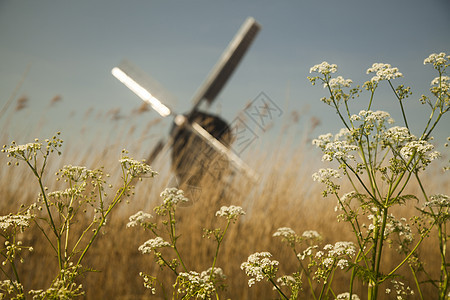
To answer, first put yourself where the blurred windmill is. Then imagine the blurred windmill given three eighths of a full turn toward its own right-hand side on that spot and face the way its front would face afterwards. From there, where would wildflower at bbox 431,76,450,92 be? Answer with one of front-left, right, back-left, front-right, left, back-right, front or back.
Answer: back

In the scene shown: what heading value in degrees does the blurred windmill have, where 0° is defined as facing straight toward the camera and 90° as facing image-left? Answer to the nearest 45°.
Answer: approximately 45°

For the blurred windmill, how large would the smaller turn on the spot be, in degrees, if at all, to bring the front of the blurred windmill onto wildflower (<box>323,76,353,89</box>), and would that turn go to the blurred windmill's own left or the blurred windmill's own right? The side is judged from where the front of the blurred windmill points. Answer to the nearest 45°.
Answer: approximately 45° to the blurred windmill's own left

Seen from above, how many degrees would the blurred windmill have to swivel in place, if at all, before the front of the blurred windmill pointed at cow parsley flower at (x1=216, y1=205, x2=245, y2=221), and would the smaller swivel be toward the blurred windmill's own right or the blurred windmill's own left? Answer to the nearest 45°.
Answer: approximately 45° to the blurred windmill's own left

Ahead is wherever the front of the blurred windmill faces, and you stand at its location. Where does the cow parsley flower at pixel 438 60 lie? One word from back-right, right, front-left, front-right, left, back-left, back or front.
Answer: front-left

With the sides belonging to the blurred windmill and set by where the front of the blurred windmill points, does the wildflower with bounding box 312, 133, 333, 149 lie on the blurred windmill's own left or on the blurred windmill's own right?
on the blurred windmill's own left
